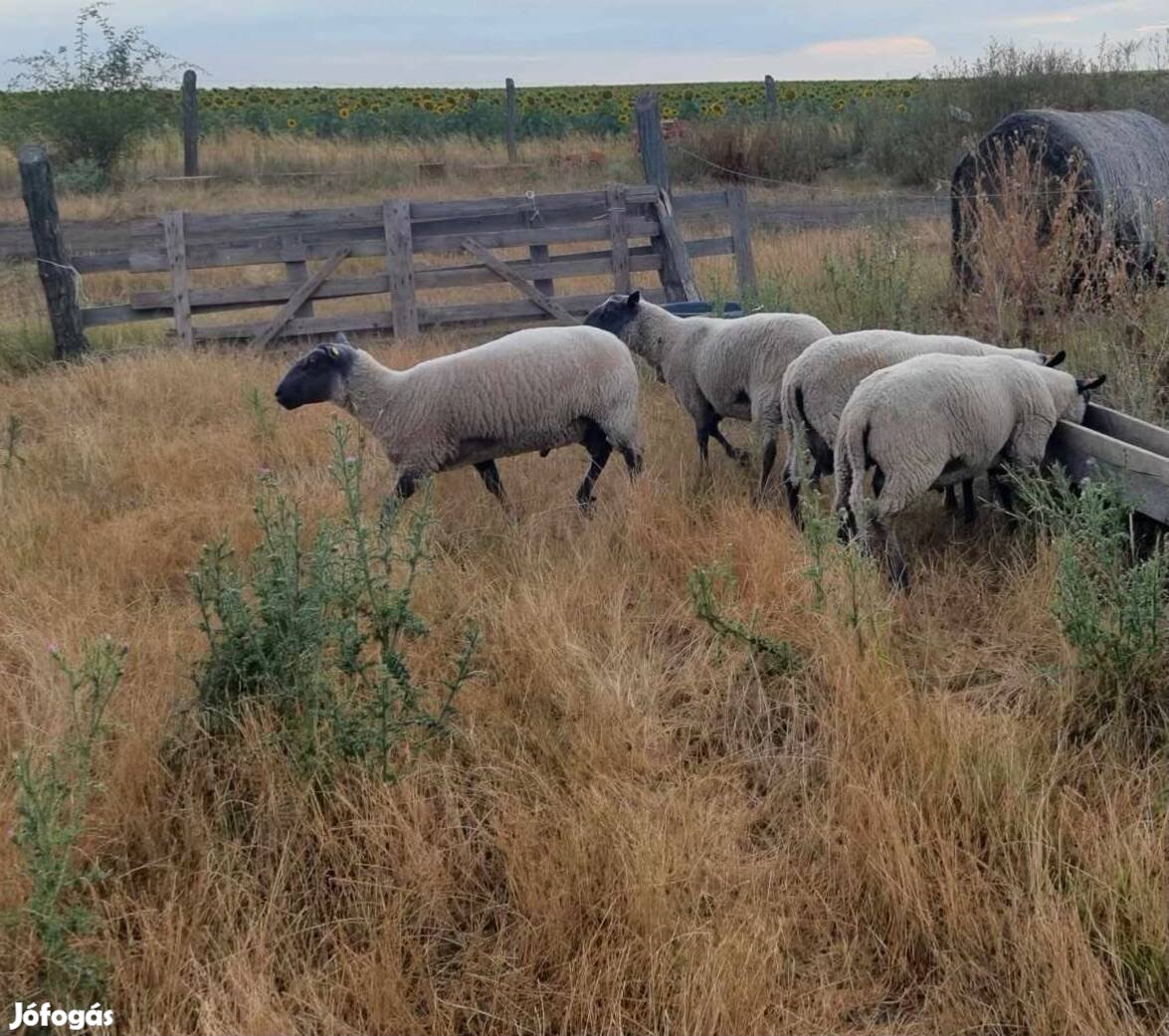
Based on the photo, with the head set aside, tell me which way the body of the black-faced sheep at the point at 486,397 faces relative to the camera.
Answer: to the viewer's left

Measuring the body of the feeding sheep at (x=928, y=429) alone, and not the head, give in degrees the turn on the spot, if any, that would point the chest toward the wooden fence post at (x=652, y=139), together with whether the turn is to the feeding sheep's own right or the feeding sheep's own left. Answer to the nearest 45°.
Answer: approximately 45° to the feeding sheep's own left

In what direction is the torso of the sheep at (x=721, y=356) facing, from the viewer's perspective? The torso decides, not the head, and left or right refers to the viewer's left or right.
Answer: facing to the left of the viewer

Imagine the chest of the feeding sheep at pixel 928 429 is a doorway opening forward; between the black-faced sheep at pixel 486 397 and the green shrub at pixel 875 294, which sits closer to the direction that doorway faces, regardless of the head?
the green shrub

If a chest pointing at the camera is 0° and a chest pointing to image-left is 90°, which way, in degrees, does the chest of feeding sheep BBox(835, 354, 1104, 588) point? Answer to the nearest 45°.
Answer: approximately 225°

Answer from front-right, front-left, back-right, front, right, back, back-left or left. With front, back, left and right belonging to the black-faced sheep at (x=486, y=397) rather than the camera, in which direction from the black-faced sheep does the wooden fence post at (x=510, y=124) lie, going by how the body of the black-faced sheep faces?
right

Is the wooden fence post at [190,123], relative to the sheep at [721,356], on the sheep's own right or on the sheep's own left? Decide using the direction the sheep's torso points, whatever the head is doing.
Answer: on the sheep's own right

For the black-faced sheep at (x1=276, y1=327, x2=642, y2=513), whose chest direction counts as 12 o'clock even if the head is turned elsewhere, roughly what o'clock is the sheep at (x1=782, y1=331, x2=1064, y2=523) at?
The sheep is roughly at 7 o'clock from the black-faced sheep.

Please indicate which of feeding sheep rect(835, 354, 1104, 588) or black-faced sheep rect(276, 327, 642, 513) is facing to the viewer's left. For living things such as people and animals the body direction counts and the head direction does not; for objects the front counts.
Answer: the black-faced sheep

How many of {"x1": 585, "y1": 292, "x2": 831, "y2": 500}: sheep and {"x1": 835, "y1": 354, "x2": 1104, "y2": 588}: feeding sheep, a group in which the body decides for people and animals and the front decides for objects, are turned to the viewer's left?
1

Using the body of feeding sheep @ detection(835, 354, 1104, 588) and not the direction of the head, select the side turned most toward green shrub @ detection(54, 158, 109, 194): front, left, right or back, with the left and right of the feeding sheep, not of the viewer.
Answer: left

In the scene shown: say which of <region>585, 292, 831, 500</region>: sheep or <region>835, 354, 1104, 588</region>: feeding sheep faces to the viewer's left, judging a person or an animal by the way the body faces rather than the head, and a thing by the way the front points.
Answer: the sheep

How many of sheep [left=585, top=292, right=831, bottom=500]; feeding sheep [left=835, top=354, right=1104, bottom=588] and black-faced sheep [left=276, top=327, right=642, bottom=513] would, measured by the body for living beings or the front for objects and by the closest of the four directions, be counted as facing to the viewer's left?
2

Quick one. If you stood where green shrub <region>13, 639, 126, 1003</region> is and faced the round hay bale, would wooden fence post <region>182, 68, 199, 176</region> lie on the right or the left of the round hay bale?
left
